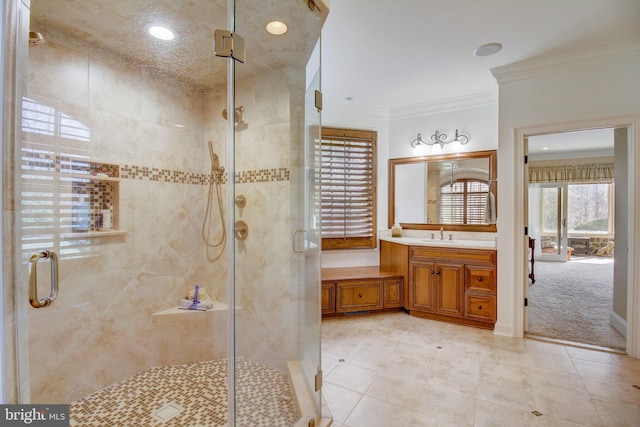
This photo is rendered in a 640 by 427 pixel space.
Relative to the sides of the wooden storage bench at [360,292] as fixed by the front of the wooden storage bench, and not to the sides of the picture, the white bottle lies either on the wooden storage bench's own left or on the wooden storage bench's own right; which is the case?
on the wooden storage bench's own right

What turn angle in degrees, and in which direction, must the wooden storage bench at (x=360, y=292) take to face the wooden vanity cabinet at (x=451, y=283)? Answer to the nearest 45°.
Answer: approximately 90° to its left

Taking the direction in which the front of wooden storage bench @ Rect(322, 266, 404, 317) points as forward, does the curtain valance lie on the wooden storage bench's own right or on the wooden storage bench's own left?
on the wooden storage bench's own left

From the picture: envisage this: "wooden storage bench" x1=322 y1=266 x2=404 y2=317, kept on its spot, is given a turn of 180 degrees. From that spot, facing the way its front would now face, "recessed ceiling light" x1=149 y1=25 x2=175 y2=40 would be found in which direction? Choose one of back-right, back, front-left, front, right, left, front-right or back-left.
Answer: back-left

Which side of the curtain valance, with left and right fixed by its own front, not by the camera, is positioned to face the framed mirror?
front

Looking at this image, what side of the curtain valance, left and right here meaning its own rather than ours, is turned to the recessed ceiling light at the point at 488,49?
front

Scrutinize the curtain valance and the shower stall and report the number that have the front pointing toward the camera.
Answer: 2

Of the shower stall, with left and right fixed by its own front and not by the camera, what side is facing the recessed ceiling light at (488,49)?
left

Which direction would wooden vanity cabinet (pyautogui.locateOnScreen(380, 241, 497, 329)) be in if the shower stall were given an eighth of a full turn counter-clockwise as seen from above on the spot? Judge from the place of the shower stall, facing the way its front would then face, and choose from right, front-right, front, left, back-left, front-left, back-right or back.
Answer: front-left

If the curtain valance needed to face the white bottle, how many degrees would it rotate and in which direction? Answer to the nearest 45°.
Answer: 0° — it already faces it

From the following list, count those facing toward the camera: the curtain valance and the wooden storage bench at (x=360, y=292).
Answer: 2

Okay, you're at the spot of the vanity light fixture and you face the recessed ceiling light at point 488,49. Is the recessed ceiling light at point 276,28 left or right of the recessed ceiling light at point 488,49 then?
right

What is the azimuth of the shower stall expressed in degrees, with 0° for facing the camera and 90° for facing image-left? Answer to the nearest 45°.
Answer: approximately 0°
